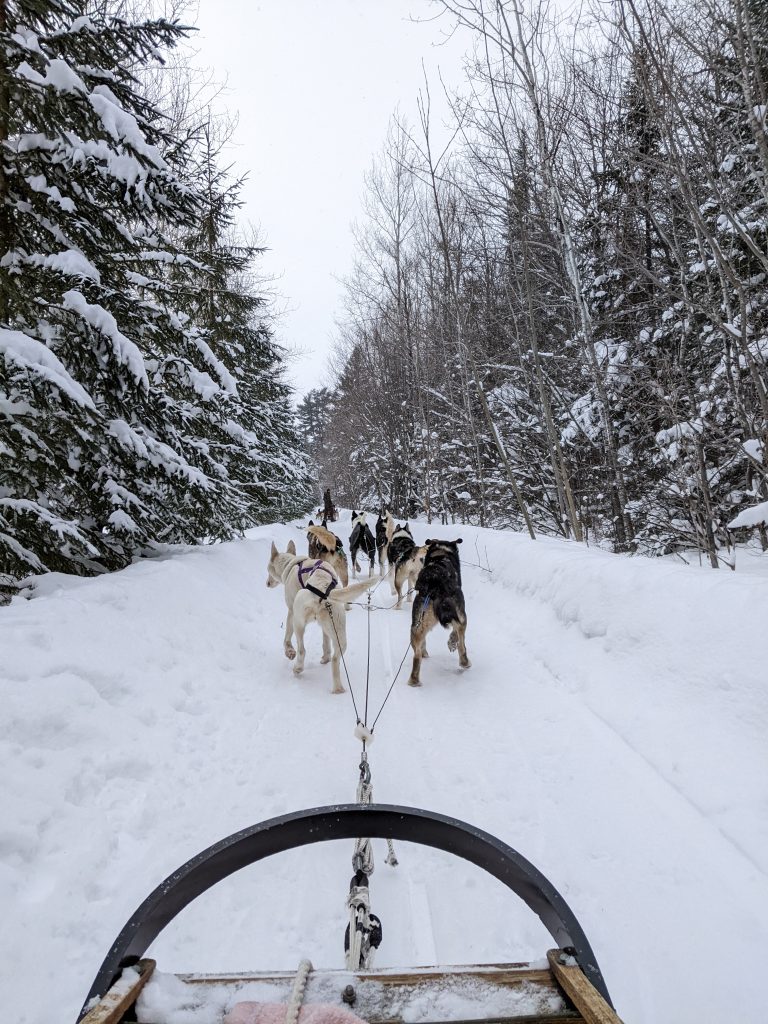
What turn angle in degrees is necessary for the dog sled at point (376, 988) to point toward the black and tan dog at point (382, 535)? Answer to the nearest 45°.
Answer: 0° — it already faces it

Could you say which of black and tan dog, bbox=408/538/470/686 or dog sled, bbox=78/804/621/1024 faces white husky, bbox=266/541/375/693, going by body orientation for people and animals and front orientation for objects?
the dog sled

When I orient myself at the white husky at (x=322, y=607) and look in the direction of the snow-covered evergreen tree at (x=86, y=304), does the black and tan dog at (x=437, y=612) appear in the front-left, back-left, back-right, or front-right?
back-right

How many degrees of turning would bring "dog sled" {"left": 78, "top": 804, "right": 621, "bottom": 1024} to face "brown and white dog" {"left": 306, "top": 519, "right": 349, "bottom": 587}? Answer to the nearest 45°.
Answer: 0° — it already faces it

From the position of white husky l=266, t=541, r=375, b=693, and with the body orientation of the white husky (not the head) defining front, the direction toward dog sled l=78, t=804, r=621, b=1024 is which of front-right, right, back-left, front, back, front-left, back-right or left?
back-left

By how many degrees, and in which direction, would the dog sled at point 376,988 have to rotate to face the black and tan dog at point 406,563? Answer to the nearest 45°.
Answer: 0° — it already faces it

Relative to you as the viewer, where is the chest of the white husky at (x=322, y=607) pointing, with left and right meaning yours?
facing away from the viewer and to the left of the viewer

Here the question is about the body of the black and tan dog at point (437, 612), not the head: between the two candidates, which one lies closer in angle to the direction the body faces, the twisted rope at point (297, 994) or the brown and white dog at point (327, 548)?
the brown and white dog

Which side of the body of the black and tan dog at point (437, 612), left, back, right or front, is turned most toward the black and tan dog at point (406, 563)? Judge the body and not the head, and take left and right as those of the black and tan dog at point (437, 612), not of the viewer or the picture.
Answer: front

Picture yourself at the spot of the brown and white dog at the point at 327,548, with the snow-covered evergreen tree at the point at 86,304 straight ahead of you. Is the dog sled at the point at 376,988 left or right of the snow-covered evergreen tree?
left

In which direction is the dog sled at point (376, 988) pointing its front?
away from the camera

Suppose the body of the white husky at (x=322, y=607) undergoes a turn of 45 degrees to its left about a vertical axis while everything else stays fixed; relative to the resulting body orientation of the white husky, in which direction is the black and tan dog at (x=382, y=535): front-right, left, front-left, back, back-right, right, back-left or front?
right

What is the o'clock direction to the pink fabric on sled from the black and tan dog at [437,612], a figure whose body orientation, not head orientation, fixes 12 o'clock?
The pink fabric on sled is roughly at 6 o'clock from the black and tan dog.

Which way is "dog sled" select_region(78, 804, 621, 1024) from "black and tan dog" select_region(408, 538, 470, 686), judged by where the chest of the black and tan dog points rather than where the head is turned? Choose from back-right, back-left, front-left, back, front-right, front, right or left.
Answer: back

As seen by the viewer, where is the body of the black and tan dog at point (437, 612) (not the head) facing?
away from the camera
